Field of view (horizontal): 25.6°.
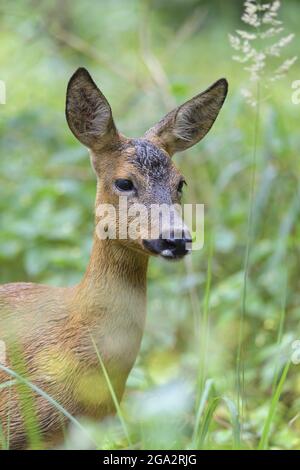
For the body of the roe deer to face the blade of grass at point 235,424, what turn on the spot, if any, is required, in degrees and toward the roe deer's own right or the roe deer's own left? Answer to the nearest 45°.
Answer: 0° — it already faces it

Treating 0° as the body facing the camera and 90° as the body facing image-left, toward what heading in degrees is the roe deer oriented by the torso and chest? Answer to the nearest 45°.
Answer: approximately 315°

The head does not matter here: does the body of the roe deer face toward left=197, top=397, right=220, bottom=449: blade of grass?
yes

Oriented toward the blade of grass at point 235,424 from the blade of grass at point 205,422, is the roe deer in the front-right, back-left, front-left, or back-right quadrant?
back-left

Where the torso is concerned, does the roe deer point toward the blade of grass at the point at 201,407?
yes
